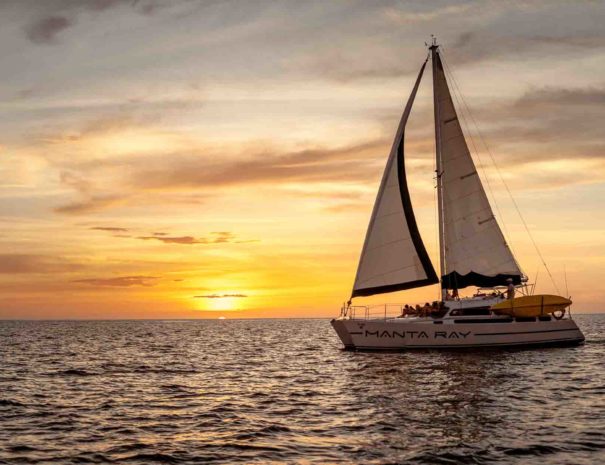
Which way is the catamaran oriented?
to the viewer's left
